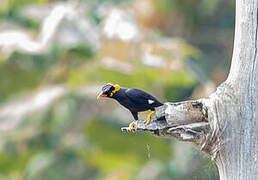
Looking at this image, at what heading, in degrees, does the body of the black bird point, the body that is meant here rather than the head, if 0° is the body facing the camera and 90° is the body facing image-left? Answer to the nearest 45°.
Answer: approximately 90°
